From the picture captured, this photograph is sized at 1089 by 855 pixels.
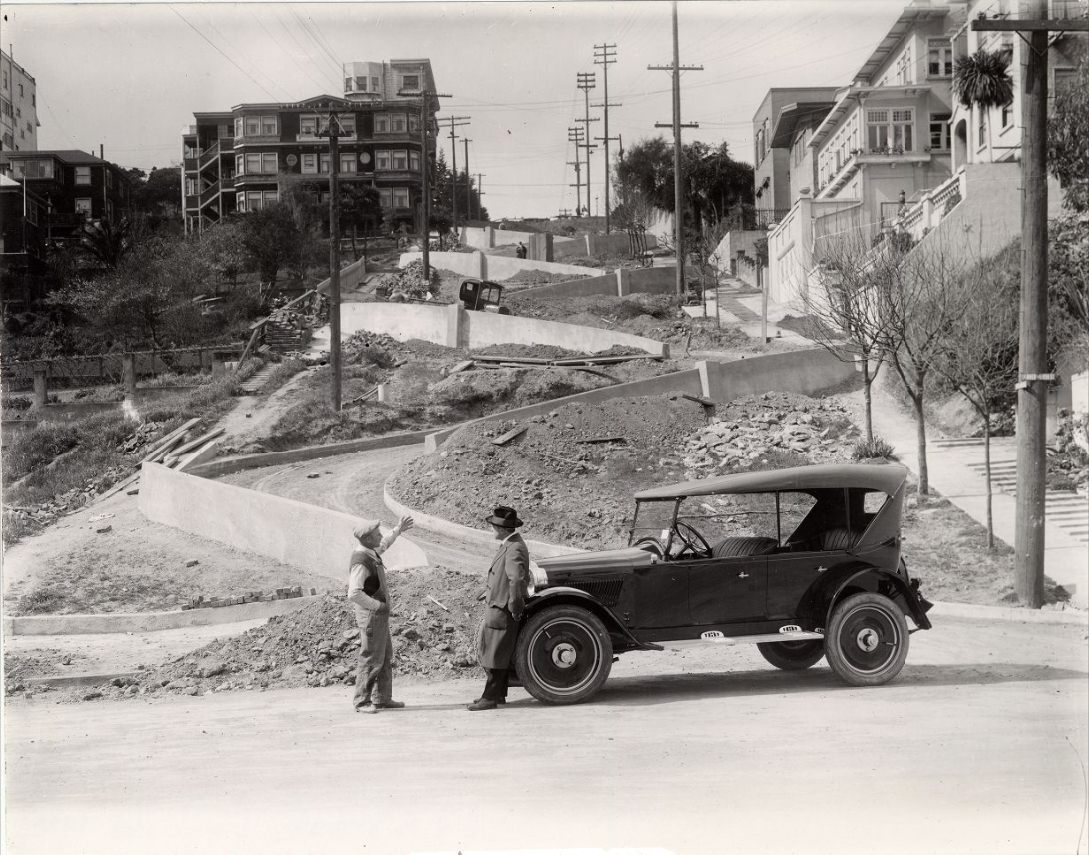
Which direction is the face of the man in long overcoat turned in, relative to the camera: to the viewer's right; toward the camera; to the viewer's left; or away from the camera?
to the viewer's left

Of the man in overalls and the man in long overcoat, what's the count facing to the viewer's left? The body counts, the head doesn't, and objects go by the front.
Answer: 1

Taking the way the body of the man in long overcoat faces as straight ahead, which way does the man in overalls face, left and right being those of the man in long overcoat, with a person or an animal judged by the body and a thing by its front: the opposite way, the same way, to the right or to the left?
the opposite way

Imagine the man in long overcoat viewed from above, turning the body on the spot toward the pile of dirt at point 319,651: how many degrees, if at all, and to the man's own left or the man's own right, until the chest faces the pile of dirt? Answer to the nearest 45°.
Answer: approximately 45° to the man's own right

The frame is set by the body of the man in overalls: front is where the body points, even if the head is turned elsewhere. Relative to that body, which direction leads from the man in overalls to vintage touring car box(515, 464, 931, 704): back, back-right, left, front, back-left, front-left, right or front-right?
front

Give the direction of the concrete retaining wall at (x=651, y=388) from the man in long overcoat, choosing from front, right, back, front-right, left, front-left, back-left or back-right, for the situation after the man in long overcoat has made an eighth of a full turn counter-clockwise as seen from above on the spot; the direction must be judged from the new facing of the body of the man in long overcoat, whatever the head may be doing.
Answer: back-right

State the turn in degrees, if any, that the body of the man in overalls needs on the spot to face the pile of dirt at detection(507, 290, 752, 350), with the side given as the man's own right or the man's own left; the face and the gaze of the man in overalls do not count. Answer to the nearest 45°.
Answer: approximately 90° to the man's own left

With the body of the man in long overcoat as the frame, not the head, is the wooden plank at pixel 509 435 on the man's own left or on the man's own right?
on the man's own right

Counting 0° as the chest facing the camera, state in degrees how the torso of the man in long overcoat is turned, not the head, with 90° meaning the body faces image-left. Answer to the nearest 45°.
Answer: approximately 90°

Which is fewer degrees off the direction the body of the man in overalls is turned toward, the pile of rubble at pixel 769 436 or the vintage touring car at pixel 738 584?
the vintage touring car

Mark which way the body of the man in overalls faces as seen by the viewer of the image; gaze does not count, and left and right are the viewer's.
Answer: facing to the right of the viewer

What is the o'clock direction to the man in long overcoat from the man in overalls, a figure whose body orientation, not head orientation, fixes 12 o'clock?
The man in long overcoat is roughly at 1 o'clock from the man in overalls.

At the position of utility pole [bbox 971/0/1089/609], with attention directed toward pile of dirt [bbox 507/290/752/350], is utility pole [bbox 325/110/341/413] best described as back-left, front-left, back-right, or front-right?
front-left

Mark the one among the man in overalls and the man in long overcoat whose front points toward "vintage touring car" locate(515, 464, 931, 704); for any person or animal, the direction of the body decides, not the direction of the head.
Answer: the man in overalls

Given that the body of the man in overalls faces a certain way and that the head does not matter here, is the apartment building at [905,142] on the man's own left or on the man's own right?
on the man's own left

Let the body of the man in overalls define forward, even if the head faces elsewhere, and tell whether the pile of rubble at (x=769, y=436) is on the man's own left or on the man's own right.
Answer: on the man's own left

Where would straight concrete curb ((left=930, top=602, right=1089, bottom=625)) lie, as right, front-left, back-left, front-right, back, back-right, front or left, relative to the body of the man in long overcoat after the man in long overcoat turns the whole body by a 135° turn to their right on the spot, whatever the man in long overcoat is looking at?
front
